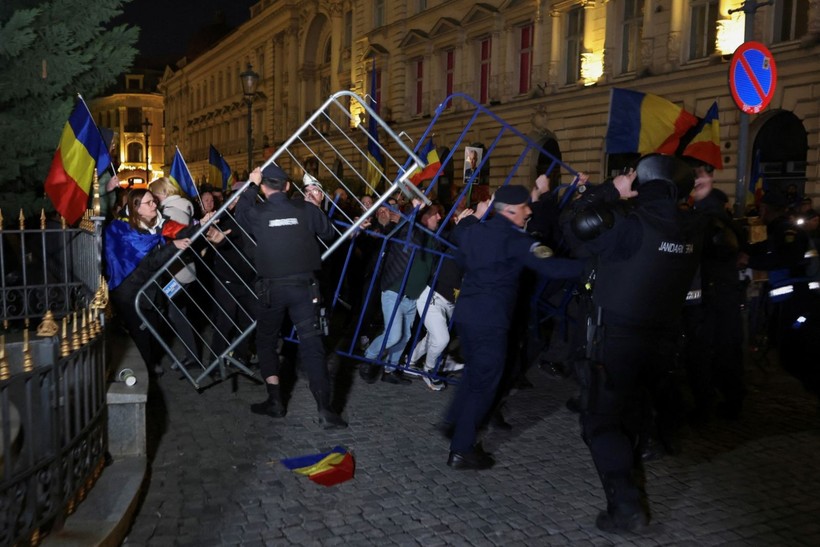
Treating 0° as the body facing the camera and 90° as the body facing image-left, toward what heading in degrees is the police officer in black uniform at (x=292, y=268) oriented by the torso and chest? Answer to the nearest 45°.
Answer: approximately 180°

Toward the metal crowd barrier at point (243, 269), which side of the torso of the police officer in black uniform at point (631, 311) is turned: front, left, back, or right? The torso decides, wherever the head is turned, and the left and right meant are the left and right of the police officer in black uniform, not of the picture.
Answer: front

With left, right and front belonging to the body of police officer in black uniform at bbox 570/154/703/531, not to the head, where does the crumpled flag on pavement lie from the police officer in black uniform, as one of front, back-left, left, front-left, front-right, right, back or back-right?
front-left

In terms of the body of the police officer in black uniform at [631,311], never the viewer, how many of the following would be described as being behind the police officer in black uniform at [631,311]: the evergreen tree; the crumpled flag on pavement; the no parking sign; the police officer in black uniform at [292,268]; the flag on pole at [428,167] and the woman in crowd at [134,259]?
0

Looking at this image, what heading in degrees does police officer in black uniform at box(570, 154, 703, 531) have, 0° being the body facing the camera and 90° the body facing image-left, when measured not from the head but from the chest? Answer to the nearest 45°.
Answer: approximately 135°

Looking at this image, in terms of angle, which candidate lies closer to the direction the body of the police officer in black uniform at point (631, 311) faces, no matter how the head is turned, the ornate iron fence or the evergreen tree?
the evergreen tree

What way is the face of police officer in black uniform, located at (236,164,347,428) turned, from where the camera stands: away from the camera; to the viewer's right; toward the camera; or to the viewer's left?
away from the camera

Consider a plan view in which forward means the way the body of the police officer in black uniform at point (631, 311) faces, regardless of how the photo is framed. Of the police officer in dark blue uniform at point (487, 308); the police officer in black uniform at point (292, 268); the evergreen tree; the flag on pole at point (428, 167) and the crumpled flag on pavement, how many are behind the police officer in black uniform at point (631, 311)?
0

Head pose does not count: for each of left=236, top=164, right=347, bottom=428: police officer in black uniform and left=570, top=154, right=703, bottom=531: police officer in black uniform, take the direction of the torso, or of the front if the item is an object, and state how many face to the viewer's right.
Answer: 0

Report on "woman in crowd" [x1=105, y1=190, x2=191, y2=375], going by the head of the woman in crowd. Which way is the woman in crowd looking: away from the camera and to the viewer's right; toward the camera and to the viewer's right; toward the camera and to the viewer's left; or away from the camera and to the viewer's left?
toward the camera and to the viewer's right

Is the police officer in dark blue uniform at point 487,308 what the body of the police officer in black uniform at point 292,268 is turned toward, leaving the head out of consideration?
no

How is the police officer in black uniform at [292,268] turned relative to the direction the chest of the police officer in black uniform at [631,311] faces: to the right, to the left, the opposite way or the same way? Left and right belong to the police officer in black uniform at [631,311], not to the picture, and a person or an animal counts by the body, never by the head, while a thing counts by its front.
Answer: the same way
